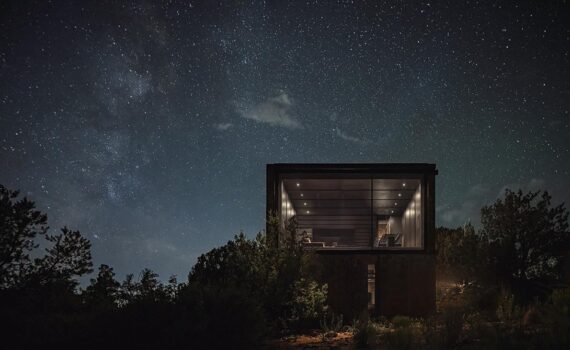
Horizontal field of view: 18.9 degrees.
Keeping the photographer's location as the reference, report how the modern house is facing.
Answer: facing the viewer

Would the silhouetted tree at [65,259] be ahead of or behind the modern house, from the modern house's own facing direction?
ahead

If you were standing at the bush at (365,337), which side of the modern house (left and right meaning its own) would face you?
front

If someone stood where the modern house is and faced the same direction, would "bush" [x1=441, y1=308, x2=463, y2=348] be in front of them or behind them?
in front

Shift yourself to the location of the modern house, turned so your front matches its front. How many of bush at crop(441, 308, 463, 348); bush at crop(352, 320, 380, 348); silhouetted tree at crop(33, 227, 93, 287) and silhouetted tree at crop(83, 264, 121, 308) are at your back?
0

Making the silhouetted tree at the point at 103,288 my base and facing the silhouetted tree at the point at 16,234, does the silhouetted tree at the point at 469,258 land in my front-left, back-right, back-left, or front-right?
back-left

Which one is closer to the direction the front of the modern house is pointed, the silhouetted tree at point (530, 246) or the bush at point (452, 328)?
the bush

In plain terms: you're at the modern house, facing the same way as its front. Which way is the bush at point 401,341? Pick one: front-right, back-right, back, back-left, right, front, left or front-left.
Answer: front
